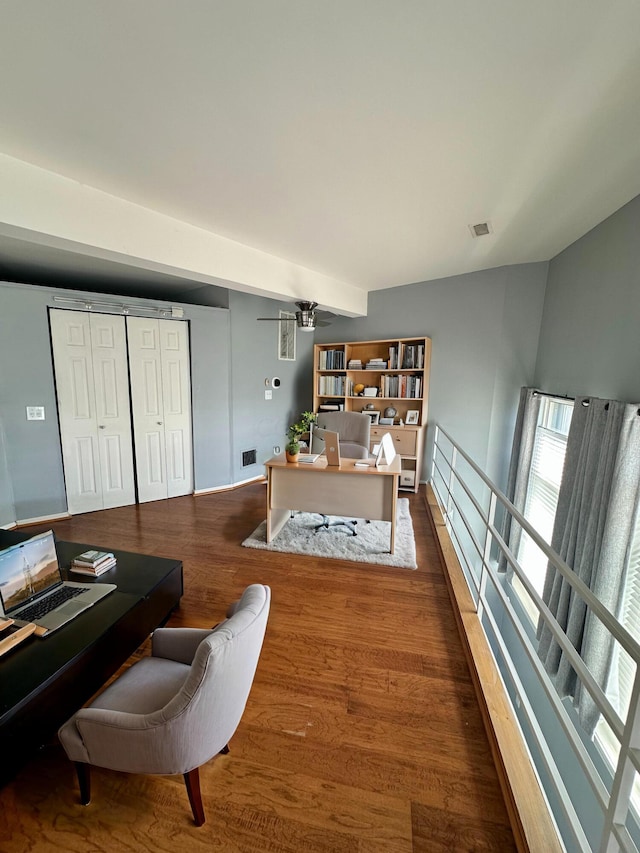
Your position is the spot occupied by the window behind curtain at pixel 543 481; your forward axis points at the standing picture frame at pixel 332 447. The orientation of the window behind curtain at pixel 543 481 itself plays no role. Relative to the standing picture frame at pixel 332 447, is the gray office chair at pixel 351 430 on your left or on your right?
right

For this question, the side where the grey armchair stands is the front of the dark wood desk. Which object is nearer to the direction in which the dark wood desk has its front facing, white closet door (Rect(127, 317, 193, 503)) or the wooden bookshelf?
the wooden bookshelf

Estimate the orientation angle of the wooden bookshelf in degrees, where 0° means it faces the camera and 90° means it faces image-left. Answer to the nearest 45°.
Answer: approximately 0°

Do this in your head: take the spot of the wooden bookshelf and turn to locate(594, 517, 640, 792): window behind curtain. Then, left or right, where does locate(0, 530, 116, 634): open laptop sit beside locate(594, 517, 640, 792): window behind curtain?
right

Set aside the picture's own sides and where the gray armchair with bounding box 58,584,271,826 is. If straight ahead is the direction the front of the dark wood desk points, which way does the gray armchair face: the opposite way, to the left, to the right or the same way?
the opposite way

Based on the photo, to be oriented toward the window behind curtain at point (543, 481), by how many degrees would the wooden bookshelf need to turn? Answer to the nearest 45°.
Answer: approximately 45° to its left

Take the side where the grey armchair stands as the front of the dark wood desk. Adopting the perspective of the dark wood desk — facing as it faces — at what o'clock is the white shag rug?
The white shag rug is roughly at 10 o'clock from the dark wood desk.

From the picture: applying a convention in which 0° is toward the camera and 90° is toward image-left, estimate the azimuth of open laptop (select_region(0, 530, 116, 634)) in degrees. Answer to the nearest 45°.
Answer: approximately 315°

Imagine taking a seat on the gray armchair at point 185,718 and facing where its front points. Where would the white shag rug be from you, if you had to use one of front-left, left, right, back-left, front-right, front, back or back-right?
right

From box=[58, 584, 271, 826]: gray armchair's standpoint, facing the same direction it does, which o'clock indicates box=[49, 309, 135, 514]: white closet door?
The white closet door is roughly at 1 o'clock from the gray armchair.

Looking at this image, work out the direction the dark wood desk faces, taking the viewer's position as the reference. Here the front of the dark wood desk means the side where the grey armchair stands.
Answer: facing the viewer and to the right of the viewer

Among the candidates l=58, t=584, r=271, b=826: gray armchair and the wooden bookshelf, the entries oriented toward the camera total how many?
1

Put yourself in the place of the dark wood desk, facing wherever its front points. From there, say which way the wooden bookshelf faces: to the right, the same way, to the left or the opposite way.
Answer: to the right

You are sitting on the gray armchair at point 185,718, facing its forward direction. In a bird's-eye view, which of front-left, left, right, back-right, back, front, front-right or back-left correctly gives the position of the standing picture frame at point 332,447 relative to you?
right
